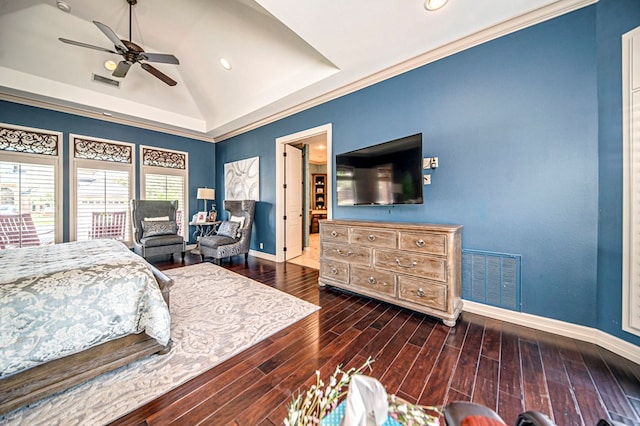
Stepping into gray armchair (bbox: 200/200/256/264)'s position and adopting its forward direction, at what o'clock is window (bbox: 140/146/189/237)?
The window is roughly at 3 o'clock from the gray armchair.

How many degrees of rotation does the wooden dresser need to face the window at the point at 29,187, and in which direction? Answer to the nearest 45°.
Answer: approximately 45° to its right

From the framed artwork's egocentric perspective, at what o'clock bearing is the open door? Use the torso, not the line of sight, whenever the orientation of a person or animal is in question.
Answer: The open door is roughly at 9 o'clock from the framed artwork.

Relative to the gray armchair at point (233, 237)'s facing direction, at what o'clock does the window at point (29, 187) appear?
The window is roughly at 2 o'clock from the gray armchair.

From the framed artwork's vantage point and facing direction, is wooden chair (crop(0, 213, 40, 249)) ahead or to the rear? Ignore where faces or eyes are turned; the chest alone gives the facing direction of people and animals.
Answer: ahead

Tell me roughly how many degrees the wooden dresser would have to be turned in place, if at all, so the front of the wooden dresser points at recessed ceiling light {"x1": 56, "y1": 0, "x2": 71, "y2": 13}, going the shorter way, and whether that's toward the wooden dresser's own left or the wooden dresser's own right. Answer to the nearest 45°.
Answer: approximately 45° to the wooden dresser's own right

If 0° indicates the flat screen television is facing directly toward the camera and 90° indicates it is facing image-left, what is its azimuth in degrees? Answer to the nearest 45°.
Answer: approximately 45°

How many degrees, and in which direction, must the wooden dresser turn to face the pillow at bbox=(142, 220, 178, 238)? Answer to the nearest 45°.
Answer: approximately 45° to its right

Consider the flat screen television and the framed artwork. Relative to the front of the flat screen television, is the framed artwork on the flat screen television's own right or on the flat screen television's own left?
on the flat screen television's own right
